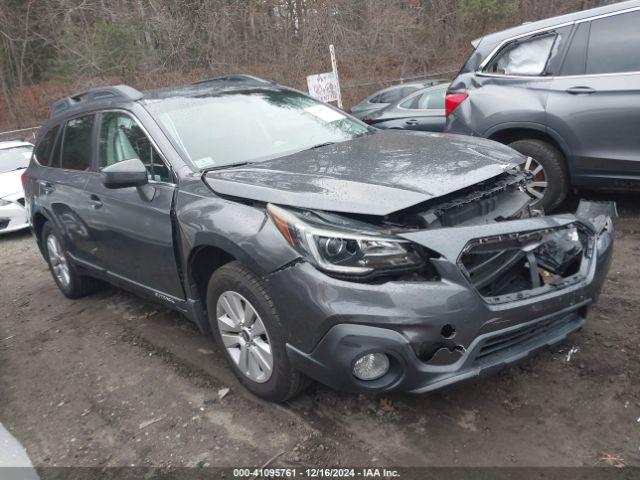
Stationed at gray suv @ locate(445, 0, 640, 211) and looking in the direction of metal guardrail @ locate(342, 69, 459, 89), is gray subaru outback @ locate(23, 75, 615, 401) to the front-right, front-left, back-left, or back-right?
back-left

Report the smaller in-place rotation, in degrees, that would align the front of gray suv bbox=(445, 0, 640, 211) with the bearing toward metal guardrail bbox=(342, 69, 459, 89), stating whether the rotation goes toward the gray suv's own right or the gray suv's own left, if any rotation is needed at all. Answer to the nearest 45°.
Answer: approximately 90° to the gray suv's own left

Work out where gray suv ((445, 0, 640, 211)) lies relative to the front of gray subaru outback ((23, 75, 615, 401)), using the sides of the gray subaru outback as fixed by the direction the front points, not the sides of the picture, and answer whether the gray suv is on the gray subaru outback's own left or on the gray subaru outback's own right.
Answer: on the gray subaru outback's own left

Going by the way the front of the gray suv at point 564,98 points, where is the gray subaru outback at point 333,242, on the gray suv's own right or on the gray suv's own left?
on the gray suv's own right

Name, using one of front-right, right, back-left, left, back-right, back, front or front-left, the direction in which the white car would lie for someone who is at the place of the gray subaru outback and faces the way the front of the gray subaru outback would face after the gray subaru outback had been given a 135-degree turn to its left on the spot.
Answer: front-left

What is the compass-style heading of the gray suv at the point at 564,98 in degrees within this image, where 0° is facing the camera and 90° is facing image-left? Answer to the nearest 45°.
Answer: approximately 270°

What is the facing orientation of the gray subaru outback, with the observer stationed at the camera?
facing the viewer and to the right of the viewer

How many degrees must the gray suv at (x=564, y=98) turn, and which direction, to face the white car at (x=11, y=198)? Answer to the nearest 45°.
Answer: approximately 180°

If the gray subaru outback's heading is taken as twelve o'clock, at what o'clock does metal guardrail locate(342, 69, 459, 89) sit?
The metal guardrail is roughly at 8 o'clock from the gray subaru outback.
